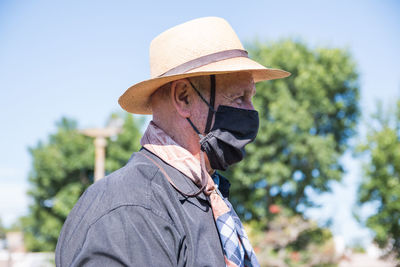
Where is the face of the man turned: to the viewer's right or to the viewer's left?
to the viewer's right

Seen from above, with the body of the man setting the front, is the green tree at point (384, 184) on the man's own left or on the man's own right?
on the man's own left

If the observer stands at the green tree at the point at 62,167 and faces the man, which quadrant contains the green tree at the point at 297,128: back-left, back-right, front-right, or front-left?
front-left

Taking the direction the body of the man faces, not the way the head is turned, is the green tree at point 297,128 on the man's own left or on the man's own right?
on the man's own left

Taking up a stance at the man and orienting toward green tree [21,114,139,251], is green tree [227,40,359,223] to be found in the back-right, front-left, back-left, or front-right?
front-right

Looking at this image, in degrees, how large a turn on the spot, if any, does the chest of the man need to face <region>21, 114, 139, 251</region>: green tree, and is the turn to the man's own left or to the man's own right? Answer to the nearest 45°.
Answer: approximately 90° to the man's own left

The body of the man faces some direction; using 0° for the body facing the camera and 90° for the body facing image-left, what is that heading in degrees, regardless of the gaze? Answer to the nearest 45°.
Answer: approximately 270°

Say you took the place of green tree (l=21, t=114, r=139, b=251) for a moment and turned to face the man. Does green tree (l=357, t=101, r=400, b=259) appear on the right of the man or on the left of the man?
left
